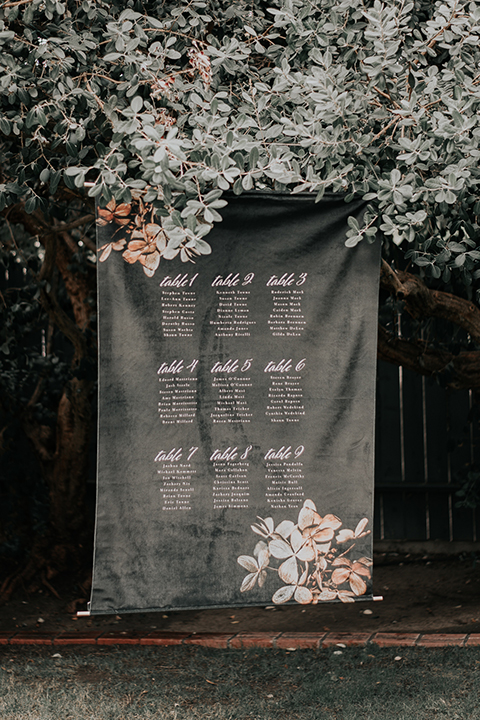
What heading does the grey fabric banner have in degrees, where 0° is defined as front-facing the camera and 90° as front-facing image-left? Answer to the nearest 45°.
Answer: approximately 0°

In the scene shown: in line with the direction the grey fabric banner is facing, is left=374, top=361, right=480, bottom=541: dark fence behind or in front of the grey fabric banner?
behind
